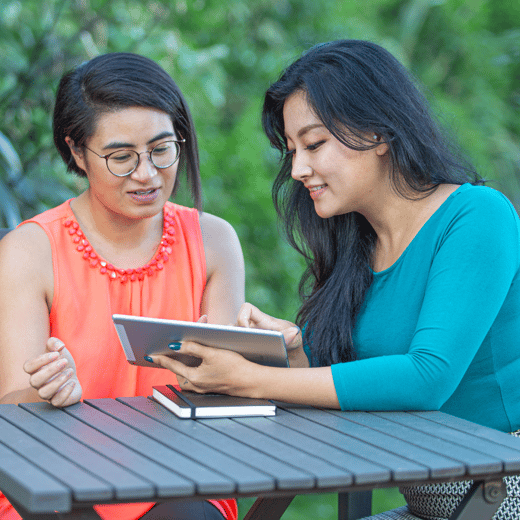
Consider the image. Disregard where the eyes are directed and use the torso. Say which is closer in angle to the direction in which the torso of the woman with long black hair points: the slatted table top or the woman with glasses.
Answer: the slatted table top

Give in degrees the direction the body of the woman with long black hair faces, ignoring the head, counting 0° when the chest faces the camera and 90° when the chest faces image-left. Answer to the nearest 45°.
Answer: approximately 45°

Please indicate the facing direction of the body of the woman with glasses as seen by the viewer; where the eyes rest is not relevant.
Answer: toward the camera

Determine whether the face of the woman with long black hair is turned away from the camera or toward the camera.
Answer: toward the camera

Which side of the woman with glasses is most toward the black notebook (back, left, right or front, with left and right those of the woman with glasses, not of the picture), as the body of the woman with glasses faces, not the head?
front

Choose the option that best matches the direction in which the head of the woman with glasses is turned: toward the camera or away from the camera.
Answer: toward the camera

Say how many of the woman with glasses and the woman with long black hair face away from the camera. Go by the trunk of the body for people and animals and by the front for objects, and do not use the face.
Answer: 0

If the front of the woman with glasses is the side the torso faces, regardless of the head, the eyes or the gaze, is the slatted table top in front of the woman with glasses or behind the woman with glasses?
in front

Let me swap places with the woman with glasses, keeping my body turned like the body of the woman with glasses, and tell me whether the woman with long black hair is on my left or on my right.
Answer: on my left

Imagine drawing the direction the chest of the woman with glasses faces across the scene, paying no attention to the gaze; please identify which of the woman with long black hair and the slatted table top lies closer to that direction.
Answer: the slatted table top

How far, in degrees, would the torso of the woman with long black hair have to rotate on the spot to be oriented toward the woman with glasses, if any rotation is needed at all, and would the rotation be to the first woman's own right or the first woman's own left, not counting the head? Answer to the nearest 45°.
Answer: approximately 45° to the first woman's own right
